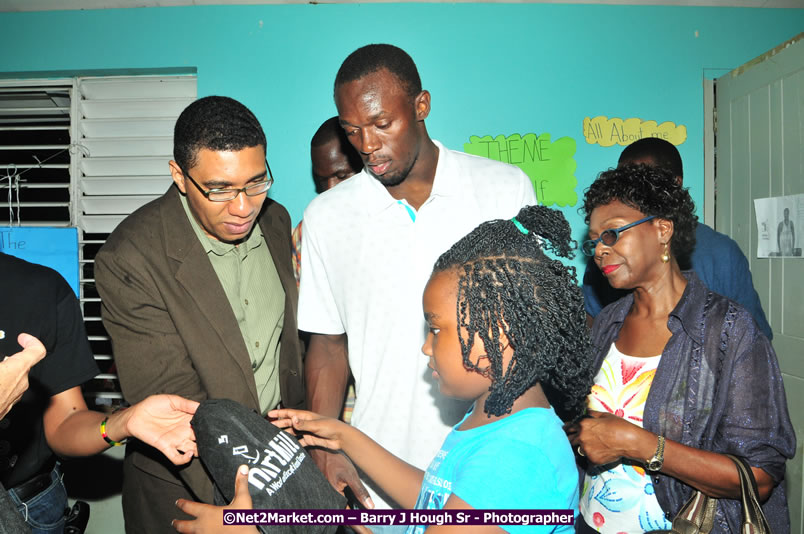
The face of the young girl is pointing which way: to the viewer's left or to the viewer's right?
to the viewer's left

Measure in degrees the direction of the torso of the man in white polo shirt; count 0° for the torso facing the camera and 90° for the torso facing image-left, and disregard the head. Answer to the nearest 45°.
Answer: approximately 0°

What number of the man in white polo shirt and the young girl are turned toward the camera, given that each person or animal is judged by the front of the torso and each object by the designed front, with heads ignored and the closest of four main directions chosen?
1

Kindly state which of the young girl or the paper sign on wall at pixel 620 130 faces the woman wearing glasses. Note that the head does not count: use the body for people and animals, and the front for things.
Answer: the paper sign on wall

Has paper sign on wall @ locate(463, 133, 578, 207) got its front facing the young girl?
yes

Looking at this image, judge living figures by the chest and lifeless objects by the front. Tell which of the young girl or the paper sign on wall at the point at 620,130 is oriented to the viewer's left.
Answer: the young girl

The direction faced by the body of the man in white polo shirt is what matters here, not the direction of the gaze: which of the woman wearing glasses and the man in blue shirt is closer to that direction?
the woman wearing glasses

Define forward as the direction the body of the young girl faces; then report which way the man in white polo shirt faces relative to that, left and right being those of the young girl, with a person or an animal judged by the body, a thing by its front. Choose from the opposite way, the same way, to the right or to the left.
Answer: to the left

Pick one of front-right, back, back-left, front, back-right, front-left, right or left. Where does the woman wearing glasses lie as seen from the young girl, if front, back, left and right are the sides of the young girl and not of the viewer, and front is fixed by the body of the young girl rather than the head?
back-right

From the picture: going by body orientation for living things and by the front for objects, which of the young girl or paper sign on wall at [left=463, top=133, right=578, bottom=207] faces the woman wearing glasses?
the paper sign on wall

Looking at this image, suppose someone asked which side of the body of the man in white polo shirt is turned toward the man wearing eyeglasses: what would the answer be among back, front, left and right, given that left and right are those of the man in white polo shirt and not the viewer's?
right

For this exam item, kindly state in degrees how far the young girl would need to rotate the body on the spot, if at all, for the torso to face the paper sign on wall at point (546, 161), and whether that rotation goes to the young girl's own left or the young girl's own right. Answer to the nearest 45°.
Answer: approximately 90° to the young girl's own right

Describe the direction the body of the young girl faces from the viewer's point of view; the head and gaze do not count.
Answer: to the viewer's left

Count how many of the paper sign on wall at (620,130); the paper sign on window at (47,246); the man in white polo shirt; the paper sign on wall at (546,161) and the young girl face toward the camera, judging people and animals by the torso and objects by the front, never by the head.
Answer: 4

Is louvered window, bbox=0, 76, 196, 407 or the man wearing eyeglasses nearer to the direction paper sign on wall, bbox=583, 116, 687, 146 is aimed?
the man wearing eyeglasses

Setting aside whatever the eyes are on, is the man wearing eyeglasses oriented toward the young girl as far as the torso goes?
yes
